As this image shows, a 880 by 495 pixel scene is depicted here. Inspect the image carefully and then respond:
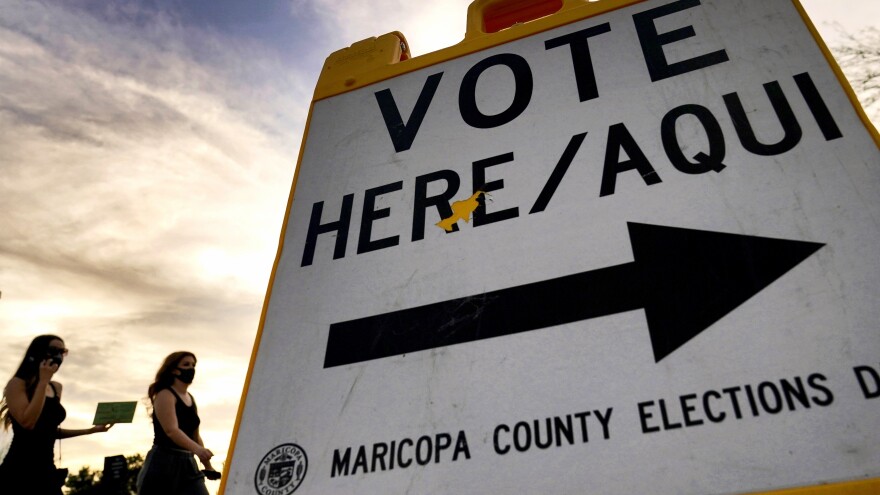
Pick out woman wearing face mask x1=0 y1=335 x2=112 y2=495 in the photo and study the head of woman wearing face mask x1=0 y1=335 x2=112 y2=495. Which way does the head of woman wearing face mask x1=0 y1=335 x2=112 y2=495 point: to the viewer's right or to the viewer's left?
to the viewer's right

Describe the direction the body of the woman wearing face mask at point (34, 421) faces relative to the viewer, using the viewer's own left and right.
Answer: facing the viewer and to the right of the viewer

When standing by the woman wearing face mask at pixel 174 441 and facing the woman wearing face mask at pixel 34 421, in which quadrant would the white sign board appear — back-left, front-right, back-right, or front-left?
back-left

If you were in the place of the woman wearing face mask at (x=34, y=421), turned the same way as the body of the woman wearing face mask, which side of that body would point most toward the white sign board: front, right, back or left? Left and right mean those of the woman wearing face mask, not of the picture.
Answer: front

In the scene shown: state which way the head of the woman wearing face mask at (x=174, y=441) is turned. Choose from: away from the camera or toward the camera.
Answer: toward the camera
